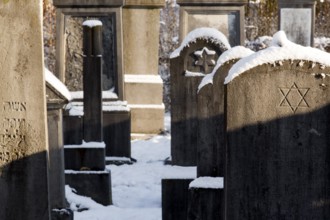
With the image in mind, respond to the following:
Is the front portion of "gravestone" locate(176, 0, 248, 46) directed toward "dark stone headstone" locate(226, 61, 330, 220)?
yes

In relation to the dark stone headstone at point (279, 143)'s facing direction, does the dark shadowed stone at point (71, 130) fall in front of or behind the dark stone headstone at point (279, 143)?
behind

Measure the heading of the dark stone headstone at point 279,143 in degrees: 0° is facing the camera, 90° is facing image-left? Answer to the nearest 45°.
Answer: approximately 0°

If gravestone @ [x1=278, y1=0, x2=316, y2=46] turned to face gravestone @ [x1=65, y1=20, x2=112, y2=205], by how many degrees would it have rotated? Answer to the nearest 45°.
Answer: approximately 45° to its right

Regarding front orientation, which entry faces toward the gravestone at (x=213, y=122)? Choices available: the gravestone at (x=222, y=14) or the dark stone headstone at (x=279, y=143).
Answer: the gravestone at (x=222, y=14)

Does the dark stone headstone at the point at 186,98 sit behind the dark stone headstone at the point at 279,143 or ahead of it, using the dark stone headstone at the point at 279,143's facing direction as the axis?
behind
